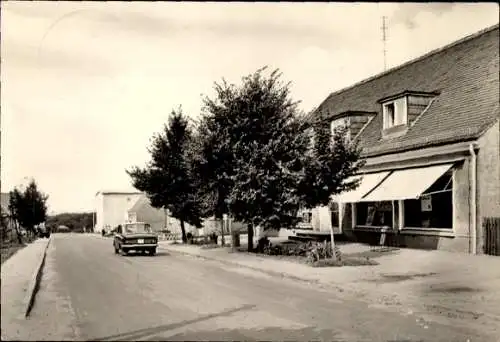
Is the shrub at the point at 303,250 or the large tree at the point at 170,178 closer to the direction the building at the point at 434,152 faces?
the shrub

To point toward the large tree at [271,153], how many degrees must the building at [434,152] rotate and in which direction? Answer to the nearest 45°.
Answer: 0° — it already faces it

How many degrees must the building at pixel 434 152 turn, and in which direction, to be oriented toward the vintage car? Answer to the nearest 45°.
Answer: approximately 45° to its right

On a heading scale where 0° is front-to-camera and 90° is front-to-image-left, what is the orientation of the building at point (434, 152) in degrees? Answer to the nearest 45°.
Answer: approximately 45°
